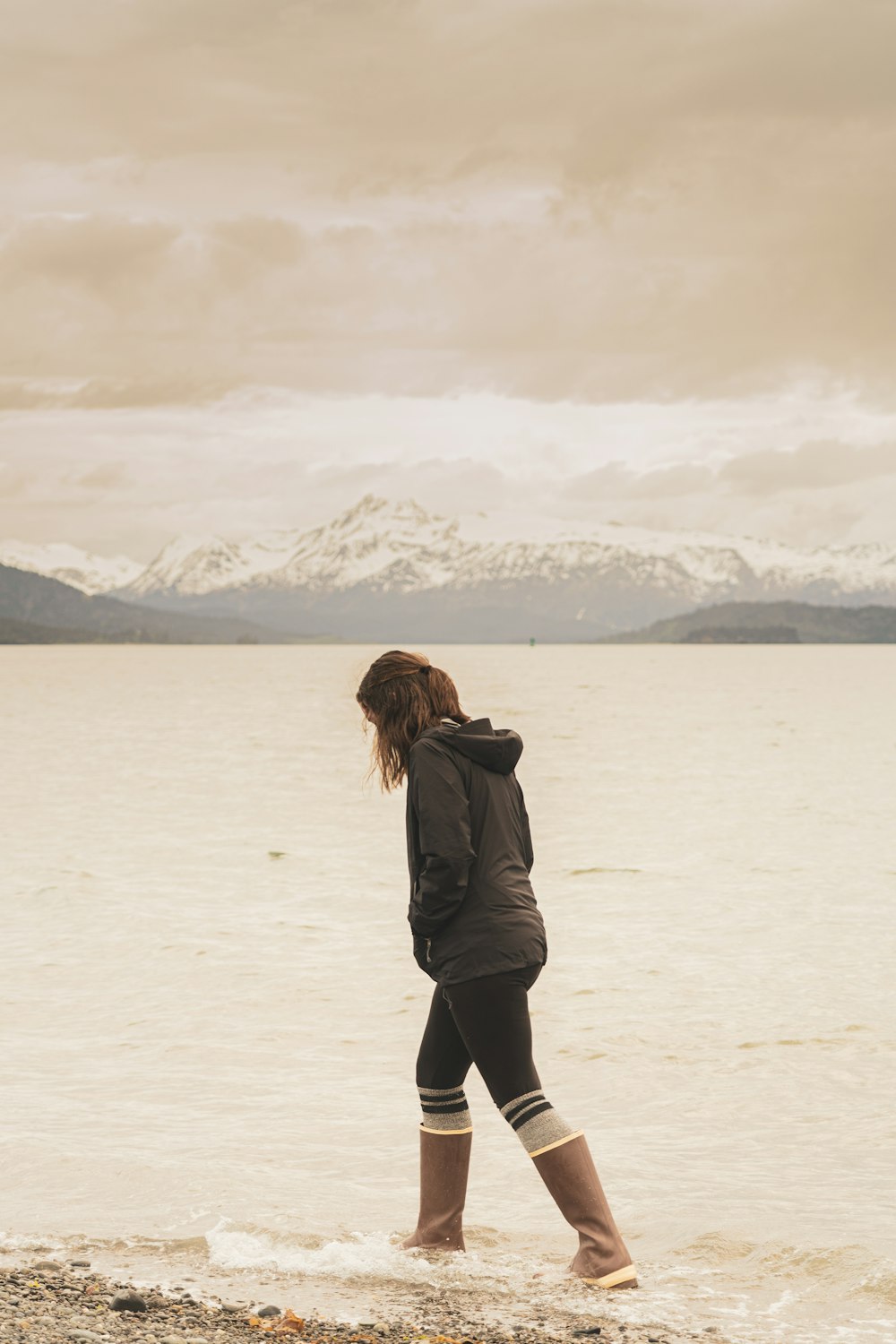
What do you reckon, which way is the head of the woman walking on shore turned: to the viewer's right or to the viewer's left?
to the viewer's left

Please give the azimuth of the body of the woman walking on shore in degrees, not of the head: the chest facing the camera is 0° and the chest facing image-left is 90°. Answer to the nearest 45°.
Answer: approximately 135°
